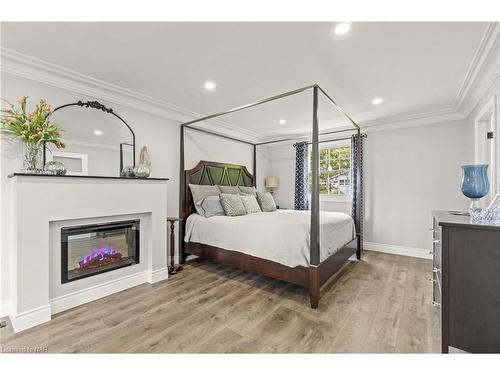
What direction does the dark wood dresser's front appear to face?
to the viewer's left

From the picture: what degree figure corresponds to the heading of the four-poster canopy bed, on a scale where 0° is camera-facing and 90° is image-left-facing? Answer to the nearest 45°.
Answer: approximately 315°

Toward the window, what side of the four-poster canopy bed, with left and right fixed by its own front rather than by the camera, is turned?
left

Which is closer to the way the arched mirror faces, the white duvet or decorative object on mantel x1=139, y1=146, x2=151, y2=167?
the white duvet

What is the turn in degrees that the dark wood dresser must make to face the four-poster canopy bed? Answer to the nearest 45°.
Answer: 0° — it already faces it

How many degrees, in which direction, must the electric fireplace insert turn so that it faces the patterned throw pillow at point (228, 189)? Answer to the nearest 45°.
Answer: approximately 45° to its left

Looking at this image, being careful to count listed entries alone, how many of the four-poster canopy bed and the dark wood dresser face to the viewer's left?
1

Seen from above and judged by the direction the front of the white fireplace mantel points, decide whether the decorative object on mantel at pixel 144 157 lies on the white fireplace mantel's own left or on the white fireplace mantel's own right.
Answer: on the white fireplace mantel's own left

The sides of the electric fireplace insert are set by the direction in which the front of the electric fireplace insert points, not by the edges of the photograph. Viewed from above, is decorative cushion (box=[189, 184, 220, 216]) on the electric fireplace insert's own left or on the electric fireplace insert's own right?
on the electric fireplace insert's own left

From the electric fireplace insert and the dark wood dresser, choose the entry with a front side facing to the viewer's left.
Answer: the dark wood dresser

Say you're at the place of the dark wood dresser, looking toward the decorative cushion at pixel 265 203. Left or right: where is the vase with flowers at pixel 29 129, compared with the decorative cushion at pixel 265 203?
left

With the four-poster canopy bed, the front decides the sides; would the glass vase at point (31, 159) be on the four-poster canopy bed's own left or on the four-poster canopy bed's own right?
on the four-poster canopy bed's own right

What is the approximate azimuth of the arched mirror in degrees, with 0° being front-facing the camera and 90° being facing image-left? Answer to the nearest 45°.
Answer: approximately 315°
